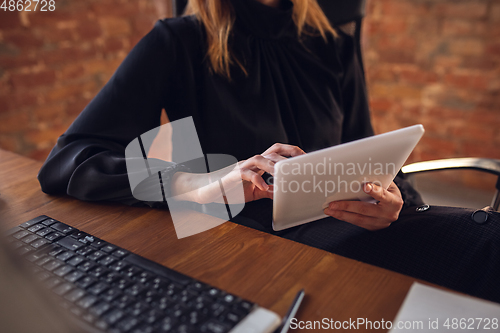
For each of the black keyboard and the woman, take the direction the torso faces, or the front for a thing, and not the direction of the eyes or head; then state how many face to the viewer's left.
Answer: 0

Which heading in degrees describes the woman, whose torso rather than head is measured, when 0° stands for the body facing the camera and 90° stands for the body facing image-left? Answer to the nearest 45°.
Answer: approximately 315°

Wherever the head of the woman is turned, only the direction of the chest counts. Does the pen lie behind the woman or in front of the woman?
in front
